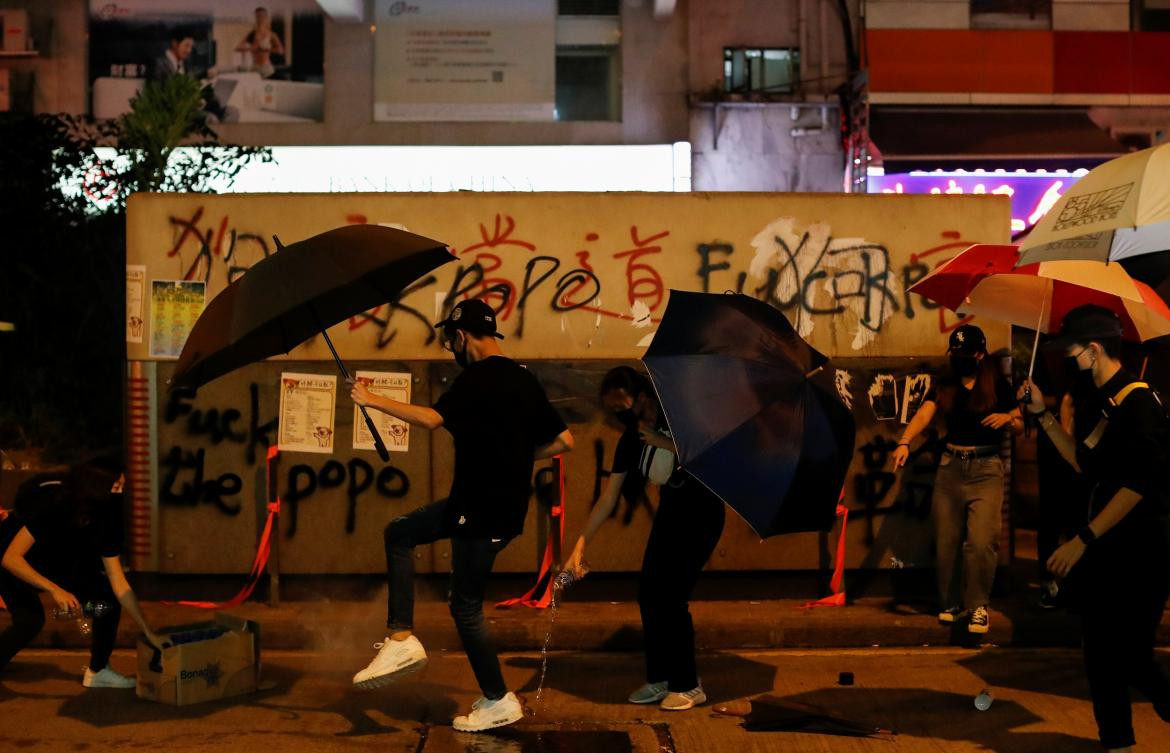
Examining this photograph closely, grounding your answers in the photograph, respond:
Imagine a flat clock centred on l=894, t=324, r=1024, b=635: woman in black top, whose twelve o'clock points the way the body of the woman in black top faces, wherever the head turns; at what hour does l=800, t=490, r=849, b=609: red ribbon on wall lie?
The red ribbon on wall is roughly at 4 o'clock from the woman in black top.

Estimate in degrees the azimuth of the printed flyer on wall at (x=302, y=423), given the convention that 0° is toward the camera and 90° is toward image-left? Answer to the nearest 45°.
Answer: approximately 0°

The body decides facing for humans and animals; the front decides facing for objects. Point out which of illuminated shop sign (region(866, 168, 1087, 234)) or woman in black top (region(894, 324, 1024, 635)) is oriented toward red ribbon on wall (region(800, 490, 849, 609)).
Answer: the illuminated shop sign

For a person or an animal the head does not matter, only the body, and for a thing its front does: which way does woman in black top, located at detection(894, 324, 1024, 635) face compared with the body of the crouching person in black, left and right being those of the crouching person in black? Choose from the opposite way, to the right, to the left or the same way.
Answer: to the right

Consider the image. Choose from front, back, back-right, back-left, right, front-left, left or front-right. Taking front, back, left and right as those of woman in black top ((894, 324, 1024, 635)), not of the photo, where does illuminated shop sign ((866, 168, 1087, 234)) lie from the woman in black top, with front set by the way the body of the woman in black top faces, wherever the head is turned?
back

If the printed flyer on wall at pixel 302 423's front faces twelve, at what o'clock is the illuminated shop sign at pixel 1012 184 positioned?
The illuminated shop sign is roughly at 8 o'clock from the printed flyer on wall.

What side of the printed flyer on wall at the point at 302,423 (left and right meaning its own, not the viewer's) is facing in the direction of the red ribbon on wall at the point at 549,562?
left

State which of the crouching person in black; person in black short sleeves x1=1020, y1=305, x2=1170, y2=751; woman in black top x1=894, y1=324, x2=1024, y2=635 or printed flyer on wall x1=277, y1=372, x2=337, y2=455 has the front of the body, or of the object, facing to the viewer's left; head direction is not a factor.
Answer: the person in black short sleeves
